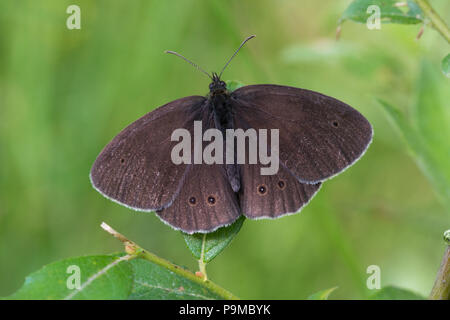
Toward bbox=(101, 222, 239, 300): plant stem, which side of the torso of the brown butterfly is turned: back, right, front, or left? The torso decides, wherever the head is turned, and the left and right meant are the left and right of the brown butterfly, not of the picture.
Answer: back

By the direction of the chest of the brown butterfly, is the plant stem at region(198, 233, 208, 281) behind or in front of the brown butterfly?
behind

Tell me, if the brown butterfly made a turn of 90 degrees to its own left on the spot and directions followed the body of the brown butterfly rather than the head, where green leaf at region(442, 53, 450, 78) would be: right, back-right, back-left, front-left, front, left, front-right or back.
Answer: back-left

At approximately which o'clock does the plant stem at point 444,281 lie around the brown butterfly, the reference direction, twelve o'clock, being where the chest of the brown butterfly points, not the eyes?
The plant stem is roughly at 5 o'clock from the brown butterfly.

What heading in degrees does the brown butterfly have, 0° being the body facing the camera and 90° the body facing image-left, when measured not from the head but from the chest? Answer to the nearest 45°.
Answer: approximately 180°

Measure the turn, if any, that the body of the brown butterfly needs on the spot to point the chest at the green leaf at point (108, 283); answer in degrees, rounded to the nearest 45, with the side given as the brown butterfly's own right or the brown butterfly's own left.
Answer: approximately 135° to the brown butterfly's own left
